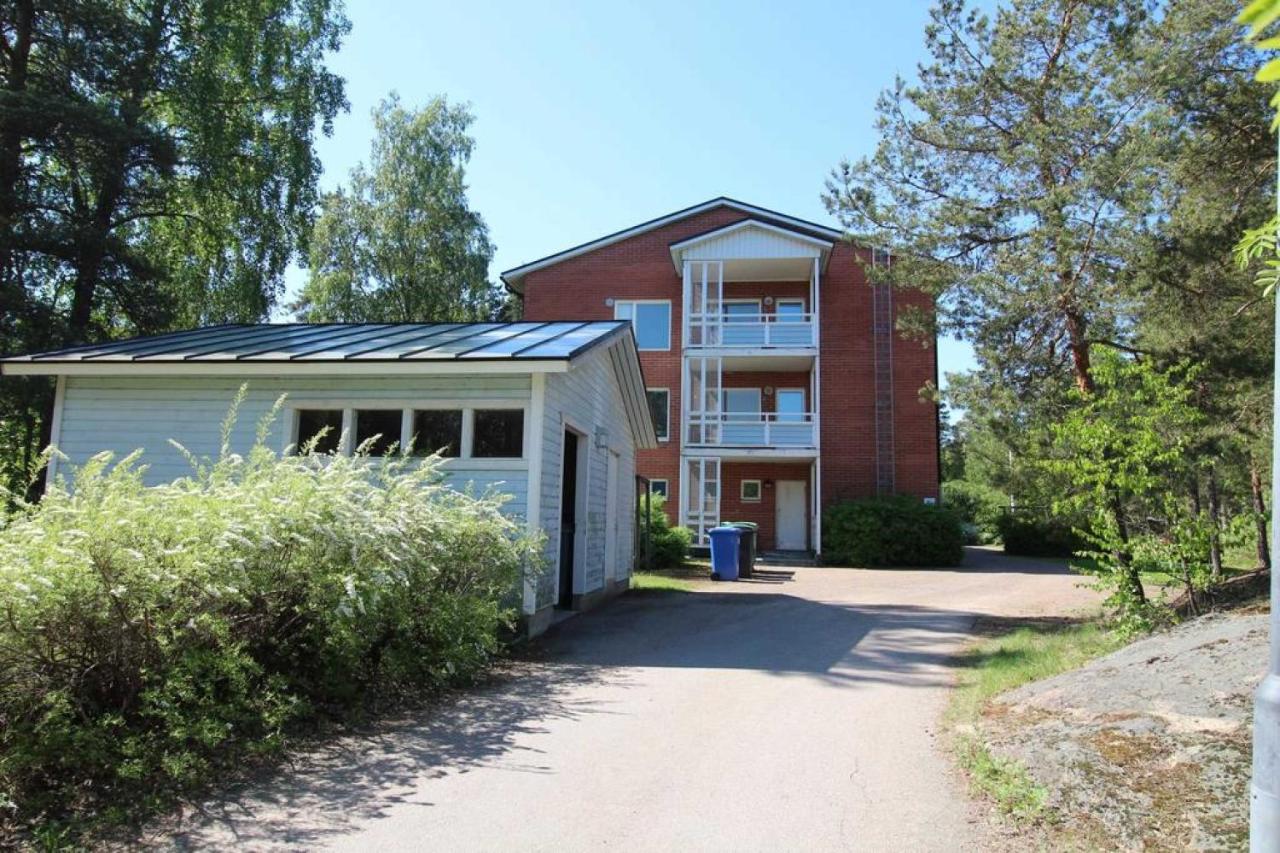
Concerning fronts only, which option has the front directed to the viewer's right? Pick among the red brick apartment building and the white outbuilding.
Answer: the white outbuilding

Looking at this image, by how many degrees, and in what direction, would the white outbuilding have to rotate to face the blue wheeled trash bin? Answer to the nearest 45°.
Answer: approximately 45° to its left

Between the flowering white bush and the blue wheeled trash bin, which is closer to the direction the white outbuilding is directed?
the blue wheeled trash bin

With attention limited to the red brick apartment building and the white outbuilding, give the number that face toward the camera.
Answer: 1

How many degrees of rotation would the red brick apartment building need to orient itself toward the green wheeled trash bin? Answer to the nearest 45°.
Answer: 0° — it already faces it

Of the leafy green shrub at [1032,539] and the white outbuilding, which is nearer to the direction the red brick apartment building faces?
the white outbuilding

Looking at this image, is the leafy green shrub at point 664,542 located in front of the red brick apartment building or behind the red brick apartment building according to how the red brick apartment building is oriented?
in front

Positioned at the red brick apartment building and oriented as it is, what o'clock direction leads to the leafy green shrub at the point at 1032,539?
The leafy green shrub is roughly at 8 o'clock from the red brick apartment building.

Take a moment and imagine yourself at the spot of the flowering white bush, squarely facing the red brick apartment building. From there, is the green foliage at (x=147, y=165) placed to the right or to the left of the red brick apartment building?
left

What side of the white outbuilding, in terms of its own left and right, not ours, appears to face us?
right

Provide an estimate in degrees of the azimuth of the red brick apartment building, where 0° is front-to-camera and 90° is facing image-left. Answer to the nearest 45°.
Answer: approximately 0°

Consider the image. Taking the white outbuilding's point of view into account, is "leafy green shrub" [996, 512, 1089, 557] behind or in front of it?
in front
